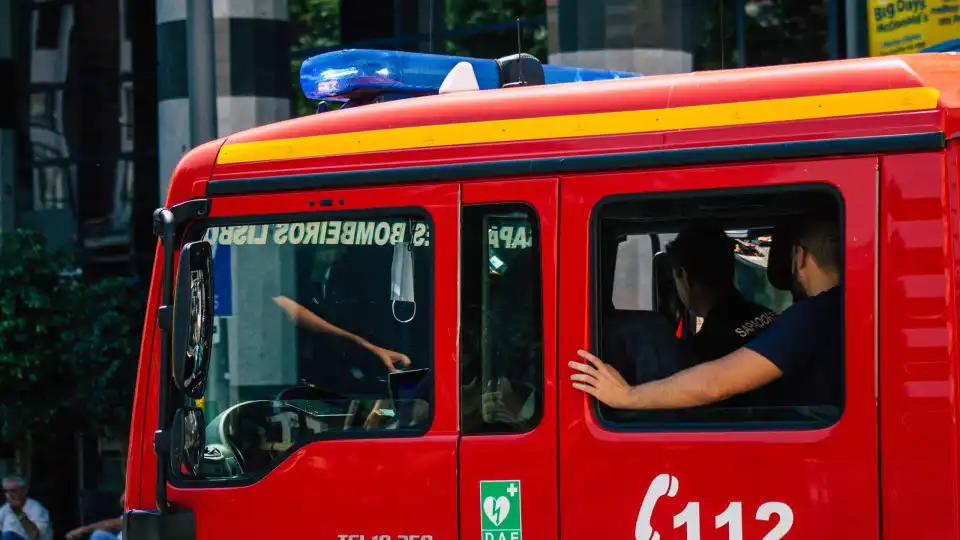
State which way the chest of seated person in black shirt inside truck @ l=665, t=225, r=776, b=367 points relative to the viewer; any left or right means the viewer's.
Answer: facing away from the viewer and to the left of the viewer

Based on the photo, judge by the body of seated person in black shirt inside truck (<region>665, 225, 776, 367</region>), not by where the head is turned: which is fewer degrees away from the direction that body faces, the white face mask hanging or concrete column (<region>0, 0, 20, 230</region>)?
the concrete column

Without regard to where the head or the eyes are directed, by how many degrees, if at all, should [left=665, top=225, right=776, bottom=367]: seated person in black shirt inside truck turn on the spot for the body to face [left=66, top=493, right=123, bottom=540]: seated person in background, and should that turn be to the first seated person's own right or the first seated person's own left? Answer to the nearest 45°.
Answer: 0° — they already face them

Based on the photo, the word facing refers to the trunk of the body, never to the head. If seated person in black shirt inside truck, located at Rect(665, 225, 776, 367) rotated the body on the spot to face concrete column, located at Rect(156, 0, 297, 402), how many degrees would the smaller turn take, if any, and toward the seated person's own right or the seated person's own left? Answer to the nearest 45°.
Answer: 0° — they already face it

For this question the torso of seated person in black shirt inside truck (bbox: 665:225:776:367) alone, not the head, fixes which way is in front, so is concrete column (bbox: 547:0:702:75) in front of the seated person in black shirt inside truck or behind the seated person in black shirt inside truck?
in front

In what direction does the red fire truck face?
to the viewer's left

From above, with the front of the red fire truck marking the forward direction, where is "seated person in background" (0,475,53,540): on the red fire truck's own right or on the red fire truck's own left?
on the red fire truck's own right

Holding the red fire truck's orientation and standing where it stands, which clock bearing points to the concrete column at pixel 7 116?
The concrete column is roughly at 2 o'clock from the red fire truck.

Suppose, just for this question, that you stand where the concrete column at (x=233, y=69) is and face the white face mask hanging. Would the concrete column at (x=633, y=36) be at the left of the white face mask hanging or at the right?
left

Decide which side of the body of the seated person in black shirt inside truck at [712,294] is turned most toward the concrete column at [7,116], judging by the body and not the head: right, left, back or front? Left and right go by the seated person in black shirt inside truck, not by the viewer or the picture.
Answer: front

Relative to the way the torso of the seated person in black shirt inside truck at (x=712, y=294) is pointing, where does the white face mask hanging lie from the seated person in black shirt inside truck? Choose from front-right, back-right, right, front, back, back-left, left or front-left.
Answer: front-left
